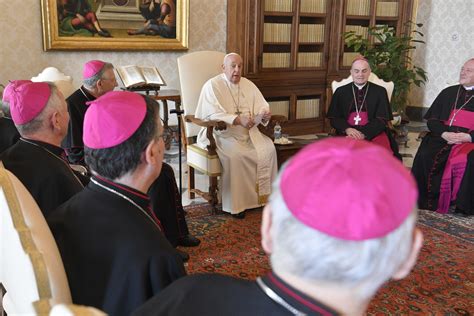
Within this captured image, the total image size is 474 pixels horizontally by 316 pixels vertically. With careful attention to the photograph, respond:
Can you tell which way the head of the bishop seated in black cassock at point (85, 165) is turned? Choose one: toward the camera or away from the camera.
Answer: away from the camera

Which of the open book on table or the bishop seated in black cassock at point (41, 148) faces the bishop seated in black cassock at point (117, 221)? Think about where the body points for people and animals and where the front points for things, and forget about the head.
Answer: the open book on table

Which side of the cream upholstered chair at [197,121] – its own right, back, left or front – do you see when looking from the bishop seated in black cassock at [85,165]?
right

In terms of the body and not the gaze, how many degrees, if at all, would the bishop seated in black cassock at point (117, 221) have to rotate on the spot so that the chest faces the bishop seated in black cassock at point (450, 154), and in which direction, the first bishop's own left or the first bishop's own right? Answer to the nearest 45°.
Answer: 0° — they already face them

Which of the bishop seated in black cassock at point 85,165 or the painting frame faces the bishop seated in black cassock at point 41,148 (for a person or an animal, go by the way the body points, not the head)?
the painting frame

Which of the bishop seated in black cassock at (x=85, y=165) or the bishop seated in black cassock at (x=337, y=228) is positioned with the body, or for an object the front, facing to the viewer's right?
the bishop seated in black cassock at (x=85, y=165)

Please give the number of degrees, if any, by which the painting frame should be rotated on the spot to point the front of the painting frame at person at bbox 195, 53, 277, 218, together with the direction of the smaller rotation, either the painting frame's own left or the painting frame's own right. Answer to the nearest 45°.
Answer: approximately 45° to the painting frame's own left

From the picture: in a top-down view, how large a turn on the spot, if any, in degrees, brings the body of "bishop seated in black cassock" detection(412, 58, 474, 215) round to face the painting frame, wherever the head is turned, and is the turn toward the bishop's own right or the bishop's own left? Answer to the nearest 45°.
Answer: approximately 45° to the bishop's own right

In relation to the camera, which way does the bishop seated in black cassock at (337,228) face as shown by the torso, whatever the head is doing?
away from the camera

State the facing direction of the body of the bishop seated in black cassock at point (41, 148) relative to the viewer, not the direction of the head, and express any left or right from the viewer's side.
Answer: facing away from the viewer and to the right of the viewer

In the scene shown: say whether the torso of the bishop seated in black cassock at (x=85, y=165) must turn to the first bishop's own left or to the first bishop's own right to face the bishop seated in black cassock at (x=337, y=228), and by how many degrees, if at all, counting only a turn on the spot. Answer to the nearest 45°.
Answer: approximately 90° to the first bishop's own right

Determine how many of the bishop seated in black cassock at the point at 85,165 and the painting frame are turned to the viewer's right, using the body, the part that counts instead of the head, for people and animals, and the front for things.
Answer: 1
